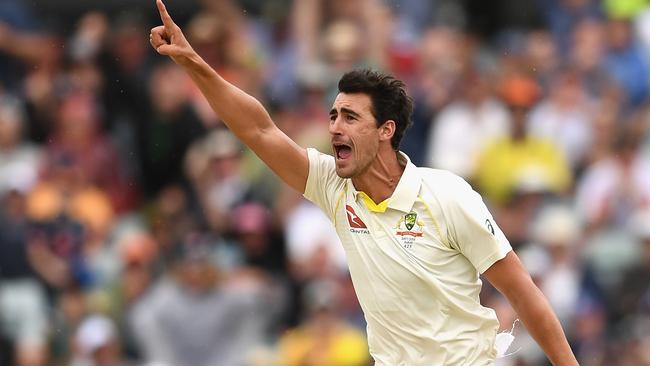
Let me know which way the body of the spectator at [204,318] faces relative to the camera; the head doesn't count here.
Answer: toward the camera

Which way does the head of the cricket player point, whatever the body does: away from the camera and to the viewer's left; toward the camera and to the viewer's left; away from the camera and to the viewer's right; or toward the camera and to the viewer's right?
toward the camera and to the viewer's left

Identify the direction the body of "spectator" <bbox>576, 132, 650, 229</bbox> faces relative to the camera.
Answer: toward the camera

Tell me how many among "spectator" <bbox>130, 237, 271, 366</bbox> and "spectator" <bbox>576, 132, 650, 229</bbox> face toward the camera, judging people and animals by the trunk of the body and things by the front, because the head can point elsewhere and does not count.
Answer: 2

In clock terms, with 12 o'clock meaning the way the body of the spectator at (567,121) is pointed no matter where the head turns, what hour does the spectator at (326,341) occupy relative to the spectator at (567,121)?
the spectator at (326,341) is roughly at 1 o'clock from the spectator at (567,121).

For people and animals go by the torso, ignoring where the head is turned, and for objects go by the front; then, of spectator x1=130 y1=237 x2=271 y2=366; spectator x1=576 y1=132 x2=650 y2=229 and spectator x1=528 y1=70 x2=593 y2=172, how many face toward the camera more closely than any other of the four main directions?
3

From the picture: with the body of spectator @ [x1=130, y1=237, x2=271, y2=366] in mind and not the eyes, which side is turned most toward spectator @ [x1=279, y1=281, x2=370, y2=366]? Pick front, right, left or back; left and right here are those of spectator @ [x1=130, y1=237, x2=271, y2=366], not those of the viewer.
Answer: left

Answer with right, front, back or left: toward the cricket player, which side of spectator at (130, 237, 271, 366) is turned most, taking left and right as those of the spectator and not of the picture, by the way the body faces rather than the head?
front

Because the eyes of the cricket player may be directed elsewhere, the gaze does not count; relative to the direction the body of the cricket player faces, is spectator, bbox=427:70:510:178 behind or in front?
behind

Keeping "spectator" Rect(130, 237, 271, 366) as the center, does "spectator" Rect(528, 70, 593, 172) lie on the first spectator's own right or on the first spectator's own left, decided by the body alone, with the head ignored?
on the first spectator's own left

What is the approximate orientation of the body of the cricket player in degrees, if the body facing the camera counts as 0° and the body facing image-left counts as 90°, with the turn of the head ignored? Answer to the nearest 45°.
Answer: approximately 45°

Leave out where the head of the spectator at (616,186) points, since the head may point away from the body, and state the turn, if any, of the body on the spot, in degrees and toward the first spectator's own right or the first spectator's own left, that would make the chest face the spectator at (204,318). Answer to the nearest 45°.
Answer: approximately 45° to the first spectator's own right

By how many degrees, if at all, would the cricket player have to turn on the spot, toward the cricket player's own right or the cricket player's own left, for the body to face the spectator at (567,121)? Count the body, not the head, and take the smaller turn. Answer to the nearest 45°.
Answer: approximately 135° to the cricket player's own right
